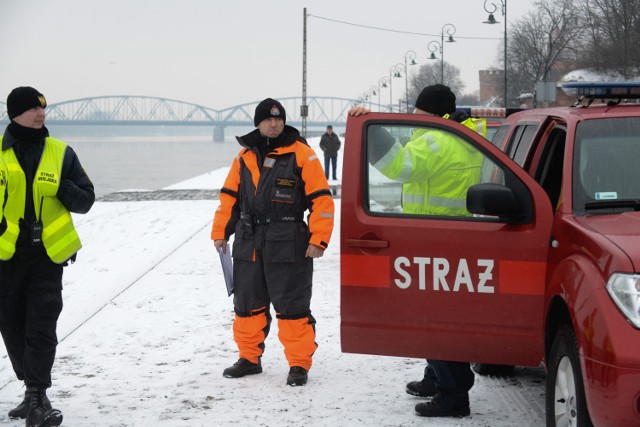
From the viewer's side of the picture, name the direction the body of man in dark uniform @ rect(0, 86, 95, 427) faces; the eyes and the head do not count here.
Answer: toward the camera

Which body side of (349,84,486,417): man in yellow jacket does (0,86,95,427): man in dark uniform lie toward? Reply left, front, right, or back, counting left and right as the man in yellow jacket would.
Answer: front

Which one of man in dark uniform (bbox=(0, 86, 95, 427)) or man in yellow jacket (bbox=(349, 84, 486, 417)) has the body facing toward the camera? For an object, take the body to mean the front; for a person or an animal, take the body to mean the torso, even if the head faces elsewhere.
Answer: the man in dark uniform

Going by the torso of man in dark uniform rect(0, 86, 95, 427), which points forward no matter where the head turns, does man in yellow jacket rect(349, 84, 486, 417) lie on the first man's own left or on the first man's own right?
on the first man's own left

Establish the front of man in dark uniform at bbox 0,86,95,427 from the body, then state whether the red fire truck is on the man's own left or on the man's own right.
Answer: on the man's own left

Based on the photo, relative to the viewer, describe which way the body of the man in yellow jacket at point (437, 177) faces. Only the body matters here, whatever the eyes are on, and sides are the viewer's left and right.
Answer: facing to the left of the viewer

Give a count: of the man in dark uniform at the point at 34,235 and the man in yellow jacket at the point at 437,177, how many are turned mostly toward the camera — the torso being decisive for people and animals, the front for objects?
1

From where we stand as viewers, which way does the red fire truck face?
facing the viewer and to the right of the viewer

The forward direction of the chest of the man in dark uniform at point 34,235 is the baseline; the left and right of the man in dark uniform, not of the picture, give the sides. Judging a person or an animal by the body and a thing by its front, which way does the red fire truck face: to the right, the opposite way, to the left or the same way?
the same way
